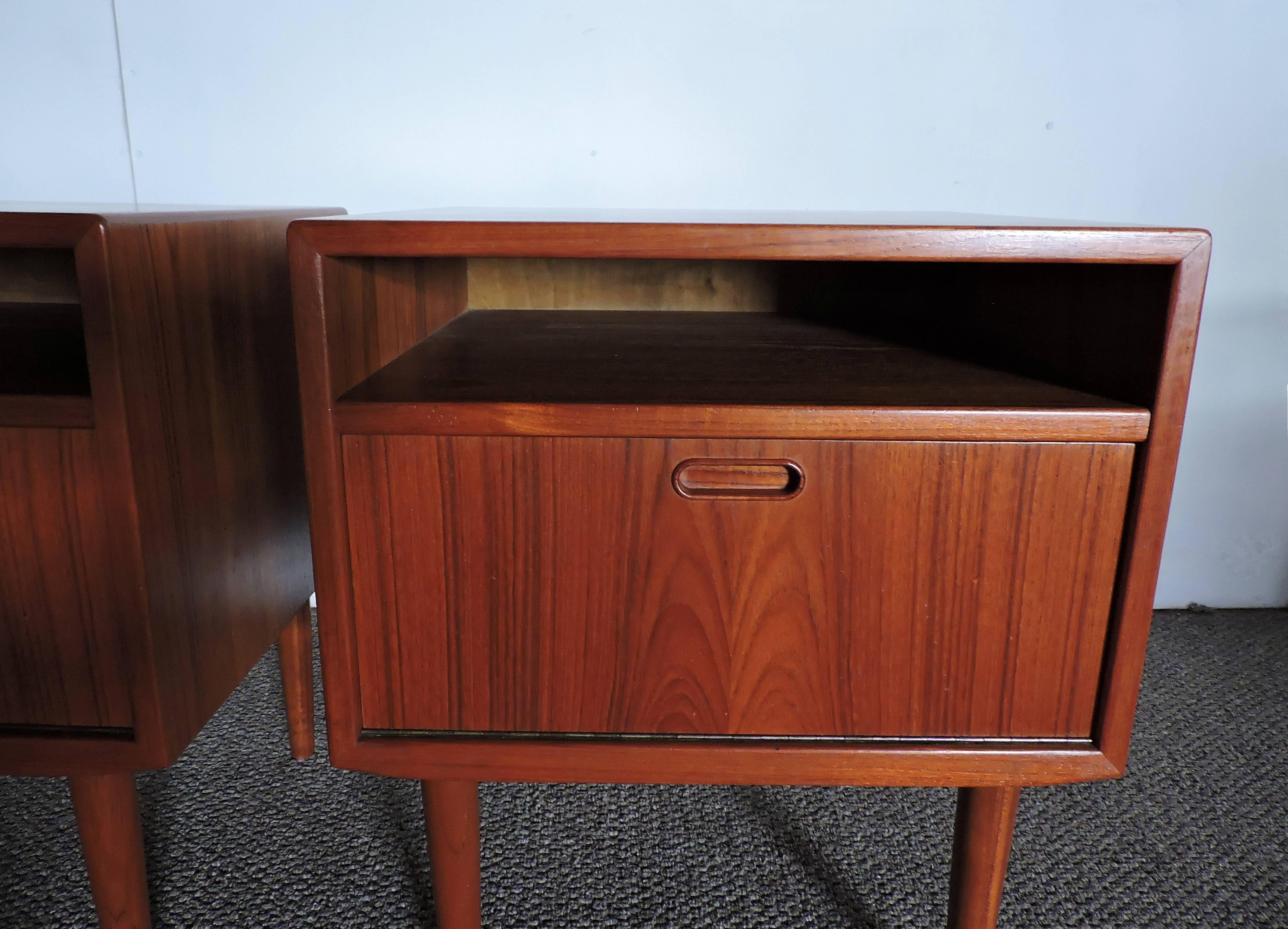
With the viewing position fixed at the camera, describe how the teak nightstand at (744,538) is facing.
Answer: facing the viewer
